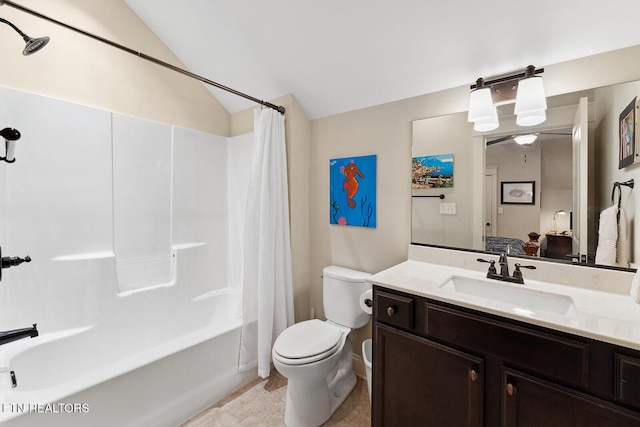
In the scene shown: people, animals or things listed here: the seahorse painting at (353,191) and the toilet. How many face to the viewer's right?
0

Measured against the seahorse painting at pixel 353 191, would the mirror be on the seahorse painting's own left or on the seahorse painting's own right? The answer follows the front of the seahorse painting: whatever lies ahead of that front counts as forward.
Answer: on the seahorse painting's own left

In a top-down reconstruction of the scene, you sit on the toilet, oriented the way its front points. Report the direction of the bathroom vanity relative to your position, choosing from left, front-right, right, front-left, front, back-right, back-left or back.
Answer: left

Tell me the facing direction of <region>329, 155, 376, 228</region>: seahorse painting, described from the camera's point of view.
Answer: facing the viewer and to the left of the viewer

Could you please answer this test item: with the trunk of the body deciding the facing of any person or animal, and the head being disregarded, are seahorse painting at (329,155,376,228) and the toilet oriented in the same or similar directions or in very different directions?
same or similar directions
